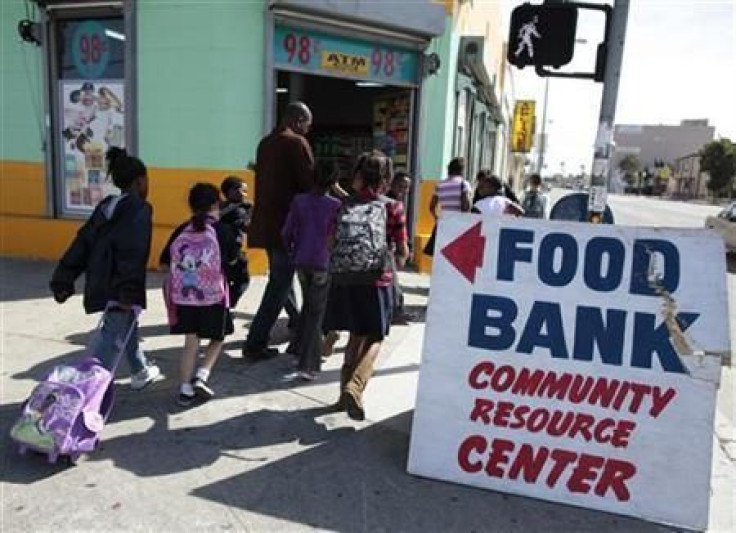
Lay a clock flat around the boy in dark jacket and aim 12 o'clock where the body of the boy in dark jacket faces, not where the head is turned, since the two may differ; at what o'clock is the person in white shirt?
The person in white shirt is roughly at 1 o'clock from the boy in dark jacket.

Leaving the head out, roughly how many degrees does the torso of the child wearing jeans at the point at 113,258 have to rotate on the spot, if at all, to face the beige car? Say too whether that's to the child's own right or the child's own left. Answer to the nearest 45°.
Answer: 0° — they already face it

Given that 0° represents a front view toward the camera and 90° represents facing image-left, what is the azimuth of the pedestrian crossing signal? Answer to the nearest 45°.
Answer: approximately 0°

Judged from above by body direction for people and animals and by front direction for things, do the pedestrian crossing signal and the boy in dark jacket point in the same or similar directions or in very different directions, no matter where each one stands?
very different directions

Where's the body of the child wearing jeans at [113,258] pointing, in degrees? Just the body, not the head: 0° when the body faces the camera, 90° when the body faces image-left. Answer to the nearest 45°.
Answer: approximately 225°

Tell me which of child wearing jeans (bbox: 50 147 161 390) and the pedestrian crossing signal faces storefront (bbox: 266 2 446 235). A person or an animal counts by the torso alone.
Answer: the child wearing jeans

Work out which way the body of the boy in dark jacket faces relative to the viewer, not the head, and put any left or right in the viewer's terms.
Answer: facing away from the viewer and to the right of the viewer

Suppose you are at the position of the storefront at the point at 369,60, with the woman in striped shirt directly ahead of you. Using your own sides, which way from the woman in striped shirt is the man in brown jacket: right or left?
right

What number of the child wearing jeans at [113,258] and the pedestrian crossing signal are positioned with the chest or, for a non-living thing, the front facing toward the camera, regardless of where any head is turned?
1

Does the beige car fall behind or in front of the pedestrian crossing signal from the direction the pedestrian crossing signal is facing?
behind
